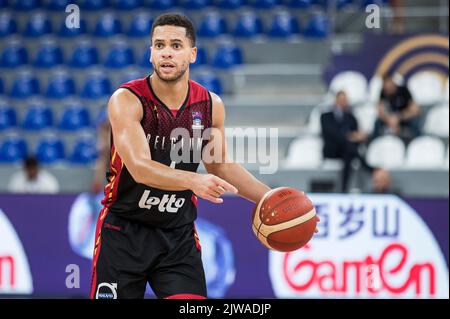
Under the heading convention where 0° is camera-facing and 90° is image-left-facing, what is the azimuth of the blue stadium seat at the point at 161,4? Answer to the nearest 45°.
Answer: approximately 0°

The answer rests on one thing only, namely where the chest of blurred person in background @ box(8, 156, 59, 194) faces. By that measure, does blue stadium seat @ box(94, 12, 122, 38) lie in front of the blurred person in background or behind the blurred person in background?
behind

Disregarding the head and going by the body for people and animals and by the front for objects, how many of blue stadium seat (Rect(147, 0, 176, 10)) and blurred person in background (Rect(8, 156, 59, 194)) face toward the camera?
2

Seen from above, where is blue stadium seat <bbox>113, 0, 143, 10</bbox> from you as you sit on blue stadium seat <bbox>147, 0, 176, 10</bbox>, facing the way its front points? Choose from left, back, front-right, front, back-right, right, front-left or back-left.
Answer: back-right

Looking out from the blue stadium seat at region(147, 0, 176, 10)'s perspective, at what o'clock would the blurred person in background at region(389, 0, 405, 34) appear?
The blurred person in background is roughly at 9 o'clock from the blue stadium seat.

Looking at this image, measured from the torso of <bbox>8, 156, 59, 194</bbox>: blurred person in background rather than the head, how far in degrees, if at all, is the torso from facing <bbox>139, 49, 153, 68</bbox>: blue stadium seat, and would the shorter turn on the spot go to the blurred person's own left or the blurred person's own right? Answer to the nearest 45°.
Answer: approximately 135° to the blurred person's own left
